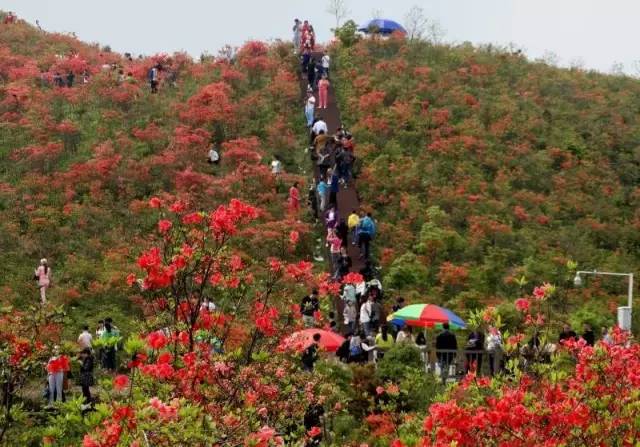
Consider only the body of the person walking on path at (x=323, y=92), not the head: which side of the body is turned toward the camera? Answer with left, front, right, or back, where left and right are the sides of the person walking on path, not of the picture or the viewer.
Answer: front

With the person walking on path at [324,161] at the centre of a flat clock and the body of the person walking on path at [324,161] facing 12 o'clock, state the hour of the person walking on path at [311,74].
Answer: the person walking on path at [311,74] is roughly at 12 o'clock from the person walking on path at [324,161].

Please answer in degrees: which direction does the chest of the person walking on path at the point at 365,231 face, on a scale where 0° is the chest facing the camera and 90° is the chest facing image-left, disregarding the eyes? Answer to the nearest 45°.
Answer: approximately 180°

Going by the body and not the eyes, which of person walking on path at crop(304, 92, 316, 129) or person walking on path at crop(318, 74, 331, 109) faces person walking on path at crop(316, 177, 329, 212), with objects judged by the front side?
person walking on path at crop(318, 74, 331, 109)

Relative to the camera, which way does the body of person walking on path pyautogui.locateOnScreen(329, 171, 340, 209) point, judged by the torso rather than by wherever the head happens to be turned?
away from the camera

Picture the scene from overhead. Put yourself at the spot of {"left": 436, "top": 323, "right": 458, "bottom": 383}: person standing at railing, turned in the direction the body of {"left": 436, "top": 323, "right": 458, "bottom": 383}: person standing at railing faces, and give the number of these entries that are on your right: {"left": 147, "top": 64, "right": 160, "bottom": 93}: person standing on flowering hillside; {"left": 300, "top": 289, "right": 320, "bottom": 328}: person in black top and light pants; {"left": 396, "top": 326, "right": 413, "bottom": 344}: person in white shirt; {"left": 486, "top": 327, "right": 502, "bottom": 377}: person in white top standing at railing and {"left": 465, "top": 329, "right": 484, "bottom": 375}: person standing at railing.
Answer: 2

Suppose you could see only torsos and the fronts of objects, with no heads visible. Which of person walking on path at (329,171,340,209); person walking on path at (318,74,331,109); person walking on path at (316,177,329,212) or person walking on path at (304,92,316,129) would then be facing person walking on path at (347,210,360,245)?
person walking on path at (318,74,331,109)

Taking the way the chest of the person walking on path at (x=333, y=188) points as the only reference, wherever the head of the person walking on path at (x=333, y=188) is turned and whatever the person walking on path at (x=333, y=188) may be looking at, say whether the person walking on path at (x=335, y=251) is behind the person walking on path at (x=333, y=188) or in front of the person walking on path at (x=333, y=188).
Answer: behind

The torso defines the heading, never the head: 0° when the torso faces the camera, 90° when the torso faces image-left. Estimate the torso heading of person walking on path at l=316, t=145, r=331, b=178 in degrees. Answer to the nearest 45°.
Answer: approximately 180°

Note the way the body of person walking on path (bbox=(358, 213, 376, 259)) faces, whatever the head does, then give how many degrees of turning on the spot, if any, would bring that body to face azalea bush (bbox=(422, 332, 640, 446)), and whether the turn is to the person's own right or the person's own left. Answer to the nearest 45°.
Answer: approximately 180°

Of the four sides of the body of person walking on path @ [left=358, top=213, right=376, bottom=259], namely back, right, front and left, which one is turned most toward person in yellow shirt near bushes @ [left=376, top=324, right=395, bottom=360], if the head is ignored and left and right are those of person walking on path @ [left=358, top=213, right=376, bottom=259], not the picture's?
back

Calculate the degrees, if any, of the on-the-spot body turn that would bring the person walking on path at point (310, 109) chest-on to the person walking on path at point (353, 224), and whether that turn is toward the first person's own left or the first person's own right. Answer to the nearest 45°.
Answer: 0° — they already face them

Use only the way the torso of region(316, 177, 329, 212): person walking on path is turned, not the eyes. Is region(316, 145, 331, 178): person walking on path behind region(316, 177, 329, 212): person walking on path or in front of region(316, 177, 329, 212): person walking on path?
in front

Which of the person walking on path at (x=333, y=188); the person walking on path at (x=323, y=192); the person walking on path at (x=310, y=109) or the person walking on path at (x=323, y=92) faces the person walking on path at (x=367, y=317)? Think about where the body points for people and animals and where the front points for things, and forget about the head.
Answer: the person walking on path at (x=323, y=92)
